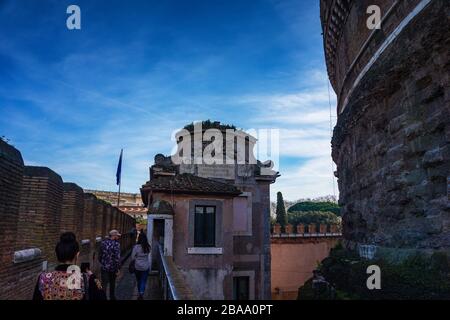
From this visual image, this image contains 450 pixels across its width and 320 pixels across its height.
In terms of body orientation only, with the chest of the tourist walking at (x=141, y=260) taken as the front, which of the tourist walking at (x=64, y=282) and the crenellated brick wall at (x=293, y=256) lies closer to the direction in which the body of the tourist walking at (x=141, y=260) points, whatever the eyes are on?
the crenellated brick wall

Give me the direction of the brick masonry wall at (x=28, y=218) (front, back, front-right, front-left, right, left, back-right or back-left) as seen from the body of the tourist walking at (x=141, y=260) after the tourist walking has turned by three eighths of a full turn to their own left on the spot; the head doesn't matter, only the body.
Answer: front

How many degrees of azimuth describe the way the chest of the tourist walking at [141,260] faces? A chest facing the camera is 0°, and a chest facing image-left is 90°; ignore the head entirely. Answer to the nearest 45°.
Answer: approximately 180°

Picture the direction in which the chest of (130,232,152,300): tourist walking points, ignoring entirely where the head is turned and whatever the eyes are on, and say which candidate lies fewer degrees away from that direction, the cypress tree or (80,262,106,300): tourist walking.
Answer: the cypress tree

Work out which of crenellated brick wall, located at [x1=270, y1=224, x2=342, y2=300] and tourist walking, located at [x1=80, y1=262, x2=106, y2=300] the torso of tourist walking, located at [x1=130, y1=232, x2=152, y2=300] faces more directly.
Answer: the crenellated brick wall

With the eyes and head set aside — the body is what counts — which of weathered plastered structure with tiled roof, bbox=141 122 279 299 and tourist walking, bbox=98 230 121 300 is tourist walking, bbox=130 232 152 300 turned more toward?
the weathered plastered structure with tiled roof

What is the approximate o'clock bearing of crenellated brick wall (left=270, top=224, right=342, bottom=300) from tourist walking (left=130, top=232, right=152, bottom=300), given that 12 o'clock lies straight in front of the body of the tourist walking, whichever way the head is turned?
The crenellated brick wall is roughly at 1 o'clock from the tourist walking.

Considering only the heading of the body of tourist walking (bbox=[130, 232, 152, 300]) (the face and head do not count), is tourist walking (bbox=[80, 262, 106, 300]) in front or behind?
behind

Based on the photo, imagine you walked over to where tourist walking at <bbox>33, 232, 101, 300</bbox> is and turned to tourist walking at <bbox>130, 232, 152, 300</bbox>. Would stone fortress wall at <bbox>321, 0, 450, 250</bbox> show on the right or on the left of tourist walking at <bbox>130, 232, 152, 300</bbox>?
right

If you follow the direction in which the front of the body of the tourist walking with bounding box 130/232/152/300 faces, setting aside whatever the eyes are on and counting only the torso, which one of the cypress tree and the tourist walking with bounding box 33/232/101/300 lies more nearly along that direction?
the cypress tree

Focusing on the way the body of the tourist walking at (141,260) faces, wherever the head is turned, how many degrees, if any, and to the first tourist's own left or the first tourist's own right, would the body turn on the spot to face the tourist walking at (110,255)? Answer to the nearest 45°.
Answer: approximately 135° to the first tourist's own left

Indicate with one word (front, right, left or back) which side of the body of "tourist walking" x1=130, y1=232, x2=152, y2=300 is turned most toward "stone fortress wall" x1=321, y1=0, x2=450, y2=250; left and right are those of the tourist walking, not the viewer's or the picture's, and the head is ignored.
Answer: right

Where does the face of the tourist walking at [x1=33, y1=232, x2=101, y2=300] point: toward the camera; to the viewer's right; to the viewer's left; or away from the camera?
away from the camera
